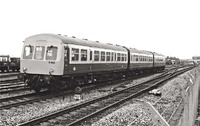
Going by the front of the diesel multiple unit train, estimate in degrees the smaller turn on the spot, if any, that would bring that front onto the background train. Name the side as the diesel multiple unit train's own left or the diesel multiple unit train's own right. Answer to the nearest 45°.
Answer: approximately 90° to the diesel multiple unit train's own right

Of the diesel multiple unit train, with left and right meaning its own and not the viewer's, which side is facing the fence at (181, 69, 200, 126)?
left

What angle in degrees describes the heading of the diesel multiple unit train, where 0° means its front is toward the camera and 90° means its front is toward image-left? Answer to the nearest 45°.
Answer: approximately 45°
